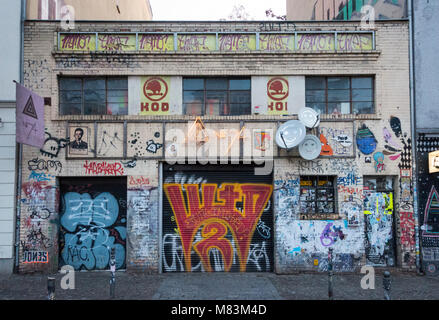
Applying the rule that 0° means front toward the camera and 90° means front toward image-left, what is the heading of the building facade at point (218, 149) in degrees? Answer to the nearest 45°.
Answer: approximately 0°
